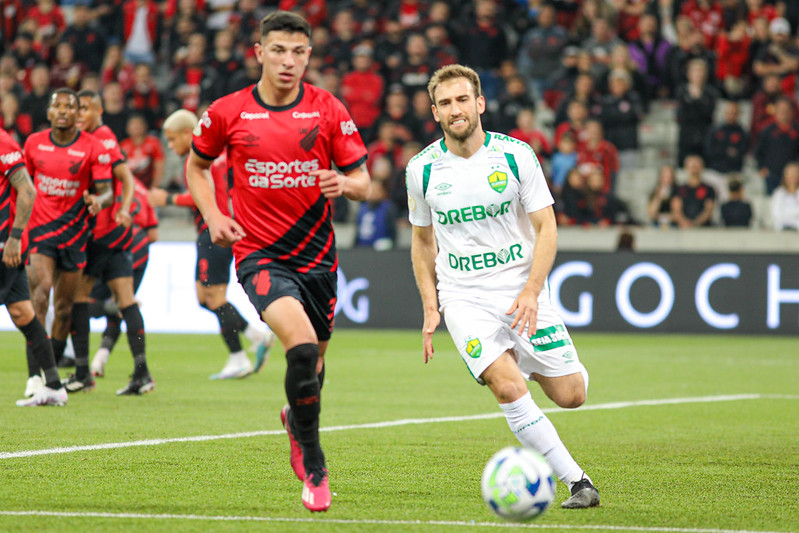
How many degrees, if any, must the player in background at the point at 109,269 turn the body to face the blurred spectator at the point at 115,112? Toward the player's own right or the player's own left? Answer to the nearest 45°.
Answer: approximately 135° to the player's own right

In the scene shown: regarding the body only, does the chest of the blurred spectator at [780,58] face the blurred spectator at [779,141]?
yes

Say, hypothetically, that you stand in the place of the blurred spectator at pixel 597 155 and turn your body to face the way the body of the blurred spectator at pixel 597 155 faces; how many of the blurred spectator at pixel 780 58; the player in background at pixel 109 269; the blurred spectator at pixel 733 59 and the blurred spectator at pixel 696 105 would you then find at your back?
3

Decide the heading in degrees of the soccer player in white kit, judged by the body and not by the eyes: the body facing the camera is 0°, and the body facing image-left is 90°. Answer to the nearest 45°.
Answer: approximately 0°

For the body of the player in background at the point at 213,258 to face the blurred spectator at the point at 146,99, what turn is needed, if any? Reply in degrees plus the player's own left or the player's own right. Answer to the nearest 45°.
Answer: approximately 90° to the player's own right

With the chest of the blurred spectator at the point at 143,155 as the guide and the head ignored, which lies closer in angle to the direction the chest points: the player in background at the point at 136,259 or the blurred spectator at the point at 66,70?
the player in background

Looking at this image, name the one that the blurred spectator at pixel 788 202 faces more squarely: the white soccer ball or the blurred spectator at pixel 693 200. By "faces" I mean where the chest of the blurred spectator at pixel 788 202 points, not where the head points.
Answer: the white soccer ball

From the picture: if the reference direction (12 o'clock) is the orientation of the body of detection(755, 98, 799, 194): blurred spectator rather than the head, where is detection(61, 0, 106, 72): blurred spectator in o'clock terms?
detection(61, 0, 106, 72): blurred spectator is roughly at 3 o'clock from detection(755, 98, 799, 194): blurred spectator.

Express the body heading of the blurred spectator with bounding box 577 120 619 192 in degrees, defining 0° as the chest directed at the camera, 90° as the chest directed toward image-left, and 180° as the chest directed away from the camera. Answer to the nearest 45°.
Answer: approximately 45°

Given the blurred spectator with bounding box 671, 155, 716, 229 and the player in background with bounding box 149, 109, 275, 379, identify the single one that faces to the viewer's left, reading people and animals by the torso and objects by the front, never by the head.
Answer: the player in background

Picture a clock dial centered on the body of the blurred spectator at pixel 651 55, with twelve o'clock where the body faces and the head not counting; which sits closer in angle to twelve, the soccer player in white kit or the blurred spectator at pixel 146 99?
the soccer player in white kit

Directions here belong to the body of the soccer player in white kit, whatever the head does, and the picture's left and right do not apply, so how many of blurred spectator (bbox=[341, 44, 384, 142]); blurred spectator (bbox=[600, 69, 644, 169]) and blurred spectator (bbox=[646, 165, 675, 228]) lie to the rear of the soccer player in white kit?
3

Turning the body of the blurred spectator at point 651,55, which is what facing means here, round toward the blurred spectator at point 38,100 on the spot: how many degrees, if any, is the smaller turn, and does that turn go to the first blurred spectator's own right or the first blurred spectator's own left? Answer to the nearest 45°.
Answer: approximately 90° to the first blurred spectator's own right
